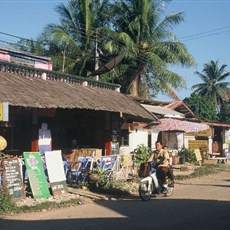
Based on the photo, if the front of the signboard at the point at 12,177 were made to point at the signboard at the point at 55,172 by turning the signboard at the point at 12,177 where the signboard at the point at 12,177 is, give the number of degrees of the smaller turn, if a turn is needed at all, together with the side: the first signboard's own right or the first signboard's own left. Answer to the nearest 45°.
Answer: approximately 135° to the first signboard's own left

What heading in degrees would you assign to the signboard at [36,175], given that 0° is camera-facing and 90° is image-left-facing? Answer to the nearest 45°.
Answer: approximately 0°

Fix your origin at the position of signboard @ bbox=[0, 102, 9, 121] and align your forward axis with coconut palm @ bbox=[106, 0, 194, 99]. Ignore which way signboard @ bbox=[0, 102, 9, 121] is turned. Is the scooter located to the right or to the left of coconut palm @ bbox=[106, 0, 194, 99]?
right

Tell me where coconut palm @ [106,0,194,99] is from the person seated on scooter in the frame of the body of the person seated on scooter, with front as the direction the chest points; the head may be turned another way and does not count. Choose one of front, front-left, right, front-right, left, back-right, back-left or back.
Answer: back-right
